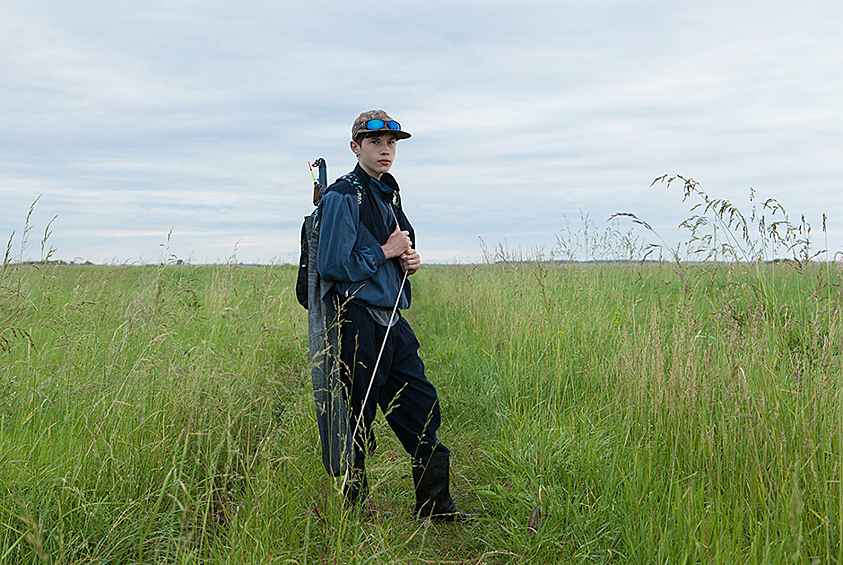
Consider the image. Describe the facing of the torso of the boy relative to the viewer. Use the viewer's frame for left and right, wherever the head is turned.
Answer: facing the viewer and to the right of the viewer
